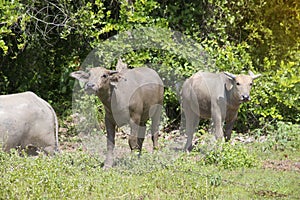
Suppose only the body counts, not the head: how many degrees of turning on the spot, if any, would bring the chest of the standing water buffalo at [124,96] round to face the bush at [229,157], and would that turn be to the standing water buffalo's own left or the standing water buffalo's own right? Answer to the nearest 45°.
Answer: approximately 135° to the standing water buffalo's own left

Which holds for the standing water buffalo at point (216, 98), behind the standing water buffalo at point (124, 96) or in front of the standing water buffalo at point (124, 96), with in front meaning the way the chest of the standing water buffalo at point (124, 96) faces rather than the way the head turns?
behind

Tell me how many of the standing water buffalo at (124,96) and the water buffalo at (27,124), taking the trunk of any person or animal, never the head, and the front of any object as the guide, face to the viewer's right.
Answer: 0

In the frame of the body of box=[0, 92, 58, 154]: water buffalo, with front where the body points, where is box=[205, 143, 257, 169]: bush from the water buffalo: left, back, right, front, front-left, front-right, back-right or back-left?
back

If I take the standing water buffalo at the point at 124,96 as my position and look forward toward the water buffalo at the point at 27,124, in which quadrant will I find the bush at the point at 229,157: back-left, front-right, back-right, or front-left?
back-left

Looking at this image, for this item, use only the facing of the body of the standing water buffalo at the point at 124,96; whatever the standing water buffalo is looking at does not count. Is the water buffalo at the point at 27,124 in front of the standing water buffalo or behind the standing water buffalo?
in front

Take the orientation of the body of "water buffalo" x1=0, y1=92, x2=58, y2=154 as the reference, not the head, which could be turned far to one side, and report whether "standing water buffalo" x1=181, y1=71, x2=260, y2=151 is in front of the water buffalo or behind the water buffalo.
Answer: behind

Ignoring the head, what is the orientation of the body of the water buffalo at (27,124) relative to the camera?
to the viewer's left

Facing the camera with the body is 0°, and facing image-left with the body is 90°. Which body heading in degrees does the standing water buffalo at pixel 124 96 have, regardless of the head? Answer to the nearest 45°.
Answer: approximately 45°

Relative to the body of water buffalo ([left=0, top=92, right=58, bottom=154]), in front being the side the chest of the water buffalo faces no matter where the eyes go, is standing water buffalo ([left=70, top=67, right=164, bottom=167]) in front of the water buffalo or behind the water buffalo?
behind
